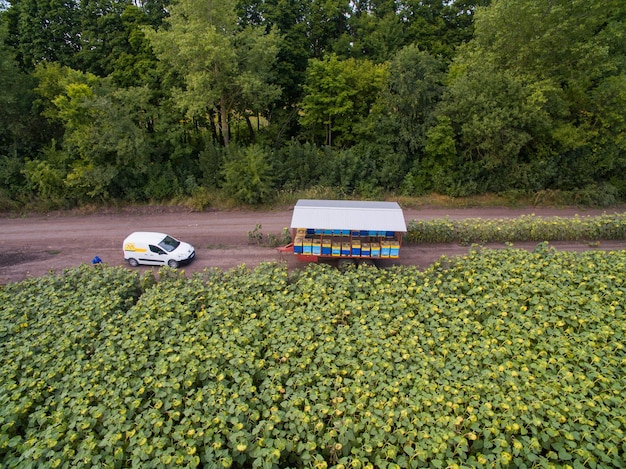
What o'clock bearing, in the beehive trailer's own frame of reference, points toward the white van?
The white van is roughly at 12 o'clock from the beehive trailer.

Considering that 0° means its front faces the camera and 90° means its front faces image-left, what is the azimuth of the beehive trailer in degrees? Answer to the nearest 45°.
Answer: approximately 90°
